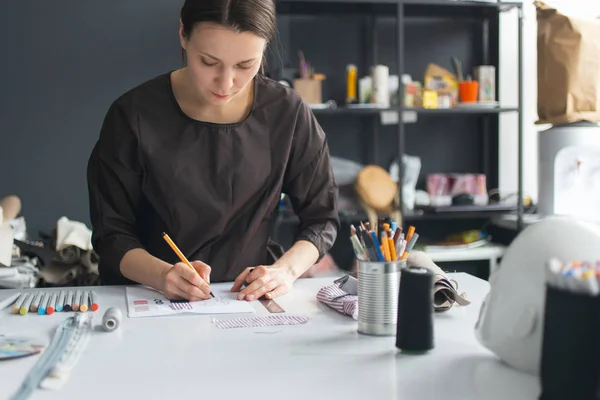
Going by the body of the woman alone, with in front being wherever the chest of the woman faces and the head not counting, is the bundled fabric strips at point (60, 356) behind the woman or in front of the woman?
in front

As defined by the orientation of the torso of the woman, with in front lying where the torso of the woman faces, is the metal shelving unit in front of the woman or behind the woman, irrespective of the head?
behind

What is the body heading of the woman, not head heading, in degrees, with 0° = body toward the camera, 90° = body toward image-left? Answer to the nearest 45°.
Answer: approximately 0°

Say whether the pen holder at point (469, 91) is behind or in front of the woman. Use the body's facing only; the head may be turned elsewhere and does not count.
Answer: behind

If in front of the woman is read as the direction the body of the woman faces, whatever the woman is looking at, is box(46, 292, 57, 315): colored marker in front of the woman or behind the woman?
in front

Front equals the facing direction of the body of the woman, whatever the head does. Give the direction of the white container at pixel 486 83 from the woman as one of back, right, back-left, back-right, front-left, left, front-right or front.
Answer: back-left
